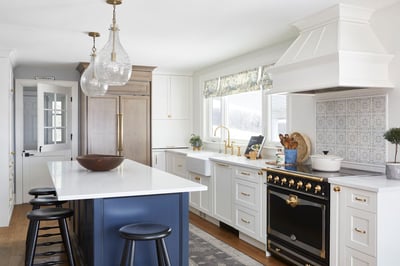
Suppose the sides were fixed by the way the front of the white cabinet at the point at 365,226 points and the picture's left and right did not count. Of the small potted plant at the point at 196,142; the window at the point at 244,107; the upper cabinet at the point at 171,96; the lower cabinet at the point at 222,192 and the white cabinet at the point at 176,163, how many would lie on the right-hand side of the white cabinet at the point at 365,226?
5

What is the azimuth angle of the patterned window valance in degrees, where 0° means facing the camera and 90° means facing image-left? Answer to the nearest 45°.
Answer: approximately 45°

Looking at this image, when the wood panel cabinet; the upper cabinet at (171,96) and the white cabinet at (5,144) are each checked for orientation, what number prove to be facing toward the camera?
2

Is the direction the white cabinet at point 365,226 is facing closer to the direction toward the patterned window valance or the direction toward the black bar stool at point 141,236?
the black bar stool

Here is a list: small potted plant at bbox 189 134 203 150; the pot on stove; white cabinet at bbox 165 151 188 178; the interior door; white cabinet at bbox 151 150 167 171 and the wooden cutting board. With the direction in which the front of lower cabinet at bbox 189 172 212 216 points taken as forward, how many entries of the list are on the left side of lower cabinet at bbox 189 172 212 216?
2

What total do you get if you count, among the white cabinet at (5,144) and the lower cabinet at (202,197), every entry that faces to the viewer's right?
1

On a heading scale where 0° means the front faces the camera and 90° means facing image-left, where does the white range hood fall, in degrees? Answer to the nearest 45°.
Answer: approximately 45°

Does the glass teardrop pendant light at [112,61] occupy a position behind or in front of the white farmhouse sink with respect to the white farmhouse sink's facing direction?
in front

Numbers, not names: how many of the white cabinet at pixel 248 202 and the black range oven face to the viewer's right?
0

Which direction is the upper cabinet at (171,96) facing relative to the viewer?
toward the camera

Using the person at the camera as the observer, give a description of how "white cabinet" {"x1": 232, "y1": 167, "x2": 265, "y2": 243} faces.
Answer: facing the viewer and to the left of the viewer

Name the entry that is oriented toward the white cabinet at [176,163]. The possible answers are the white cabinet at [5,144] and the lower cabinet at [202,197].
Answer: the white cabinet at [5,144]

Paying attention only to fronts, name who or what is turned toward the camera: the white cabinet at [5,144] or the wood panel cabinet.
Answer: the wood panel cabinet

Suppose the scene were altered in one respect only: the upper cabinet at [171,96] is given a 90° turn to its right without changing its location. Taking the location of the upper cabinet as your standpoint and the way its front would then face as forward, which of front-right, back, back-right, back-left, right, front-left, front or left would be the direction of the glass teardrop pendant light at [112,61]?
left

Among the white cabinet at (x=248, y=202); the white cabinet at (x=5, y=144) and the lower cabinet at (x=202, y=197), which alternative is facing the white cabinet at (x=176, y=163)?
the white cabinet at (x=5, y=144)

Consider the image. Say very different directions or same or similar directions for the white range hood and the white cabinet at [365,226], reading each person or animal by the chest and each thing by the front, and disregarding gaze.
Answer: same or similar directions

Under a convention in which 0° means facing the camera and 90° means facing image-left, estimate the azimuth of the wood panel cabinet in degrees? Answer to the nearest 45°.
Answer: approximately 0°

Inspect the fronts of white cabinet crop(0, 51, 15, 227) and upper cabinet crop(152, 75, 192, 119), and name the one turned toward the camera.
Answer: the upper cabinet

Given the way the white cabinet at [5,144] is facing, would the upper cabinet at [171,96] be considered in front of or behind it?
in front

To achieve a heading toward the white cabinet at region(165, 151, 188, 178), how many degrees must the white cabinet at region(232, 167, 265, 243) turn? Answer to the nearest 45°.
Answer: approximately 90° to its right
